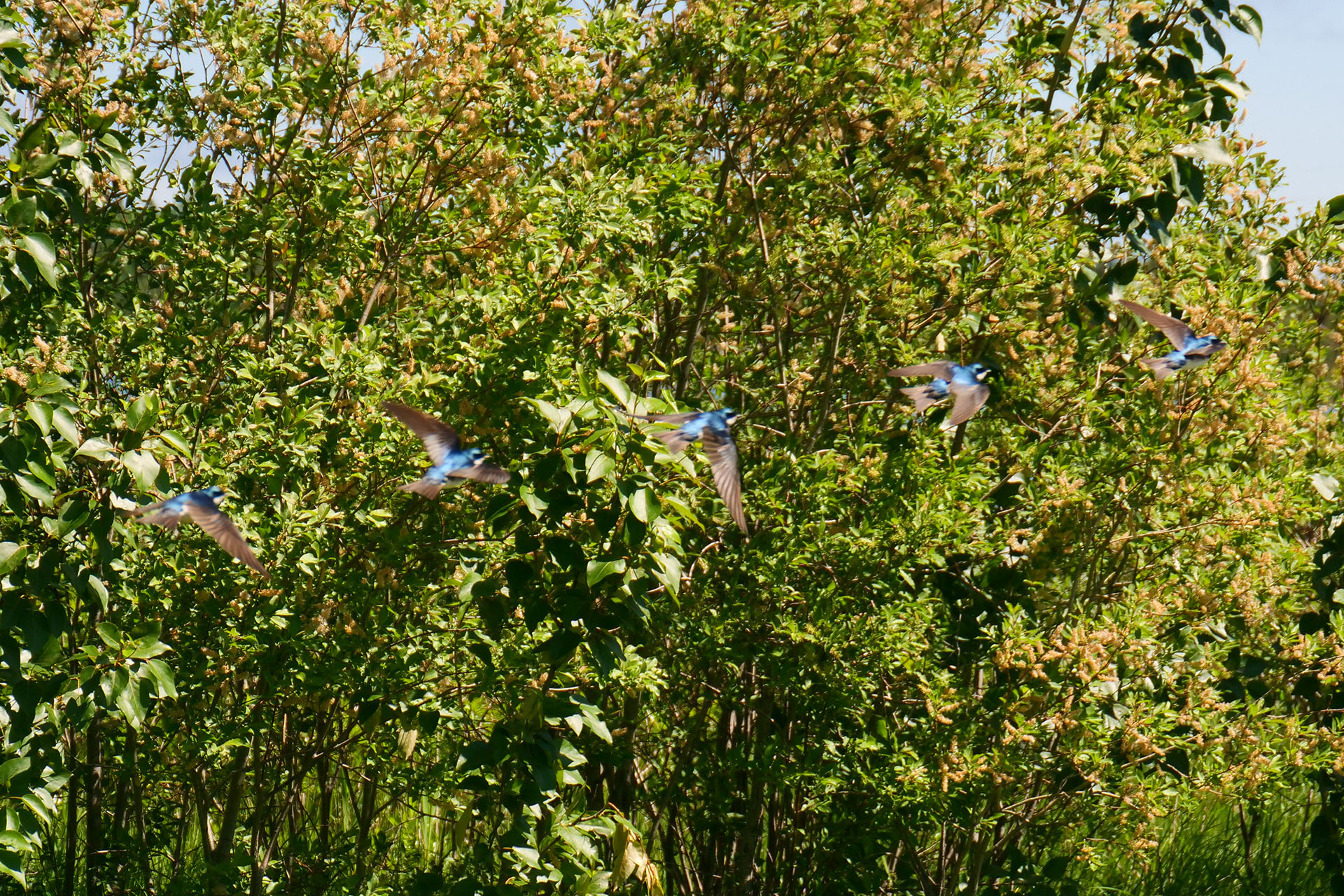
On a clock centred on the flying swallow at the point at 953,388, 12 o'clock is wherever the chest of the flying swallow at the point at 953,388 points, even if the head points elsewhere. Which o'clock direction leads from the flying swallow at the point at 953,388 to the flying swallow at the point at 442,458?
the flying swallow at the point at 442,458 is roughly at 5 o'clock from the flying swallow at the point at 953,388.

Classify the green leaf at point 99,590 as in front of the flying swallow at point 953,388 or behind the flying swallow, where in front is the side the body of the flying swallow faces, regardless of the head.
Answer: behind

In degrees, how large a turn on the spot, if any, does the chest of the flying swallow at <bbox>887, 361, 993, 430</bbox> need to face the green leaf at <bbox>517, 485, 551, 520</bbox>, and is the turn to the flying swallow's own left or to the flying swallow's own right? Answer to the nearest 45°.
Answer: approximately 135° to the flying swallow's own right

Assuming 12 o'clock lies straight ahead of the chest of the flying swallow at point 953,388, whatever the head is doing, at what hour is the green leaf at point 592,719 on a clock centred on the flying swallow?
The green leaf is roughly at 5 o'clock from the flying swallow.

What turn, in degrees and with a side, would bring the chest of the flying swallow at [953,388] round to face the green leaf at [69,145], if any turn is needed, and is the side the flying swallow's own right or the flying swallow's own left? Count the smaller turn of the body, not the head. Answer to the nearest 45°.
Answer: approximately 135° to the flying swallow's own right

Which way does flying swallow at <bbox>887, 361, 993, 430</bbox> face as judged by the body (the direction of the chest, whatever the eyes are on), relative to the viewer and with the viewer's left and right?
facing to the right of the viewer

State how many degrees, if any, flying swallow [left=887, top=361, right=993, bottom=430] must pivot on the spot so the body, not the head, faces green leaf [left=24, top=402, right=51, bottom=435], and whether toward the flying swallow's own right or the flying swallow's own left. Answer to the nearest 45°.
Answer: approximately 135° to the flying swallow's own right

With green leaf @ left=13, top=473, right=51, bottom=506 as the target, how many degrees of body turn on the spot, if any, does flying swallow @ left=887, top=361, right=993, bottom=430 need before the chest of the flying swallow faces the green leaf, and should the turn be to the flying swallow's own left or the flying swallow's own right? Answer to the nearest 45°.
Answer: approximately 135° to the flying swallow's own right
